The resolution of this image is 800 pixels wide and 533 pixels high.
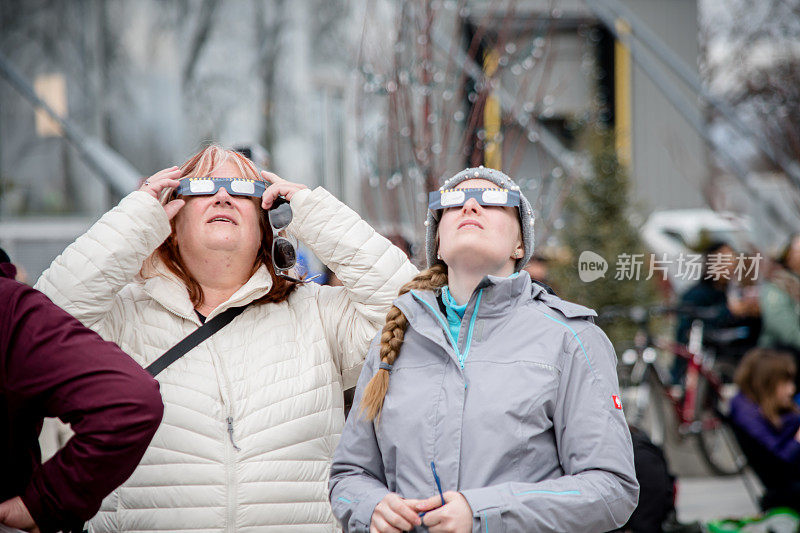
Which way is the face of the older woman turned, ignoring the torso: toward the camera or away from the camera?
toward the camera

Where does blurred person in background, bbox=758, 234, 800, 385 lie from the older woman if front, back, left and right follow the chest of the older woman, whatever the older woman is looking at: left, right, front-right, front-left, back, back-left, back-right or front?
back-left

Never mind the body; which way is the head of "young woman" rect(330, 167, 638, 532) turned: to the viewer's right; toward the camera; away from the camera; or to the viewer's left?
toward the camera

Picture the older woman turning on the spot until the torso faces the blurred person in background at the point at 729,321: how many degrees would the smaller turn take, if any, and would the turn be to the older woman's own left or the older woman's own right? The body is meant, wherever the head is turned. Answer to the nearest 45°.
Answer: approximately 135° to the older woman's own left

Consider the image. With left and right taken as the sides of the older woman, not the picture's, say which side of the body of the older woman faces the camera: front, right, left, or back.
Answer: front
